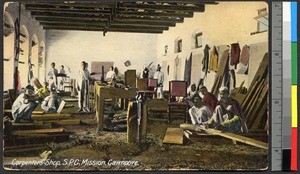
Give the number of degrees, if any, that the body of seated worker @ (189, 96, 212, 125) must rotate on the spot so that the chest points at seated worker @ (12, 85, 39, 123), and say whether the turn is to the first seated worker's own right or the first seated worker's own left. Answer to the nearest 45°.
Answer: approximately 45° to the first seated worker's own right

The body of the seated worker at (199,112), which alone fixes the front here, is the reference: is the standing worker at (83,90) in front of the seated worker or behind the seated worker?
in front

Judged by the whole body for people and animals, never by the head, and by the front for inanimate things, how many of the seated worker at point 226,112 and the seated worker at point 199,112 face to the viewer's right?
0

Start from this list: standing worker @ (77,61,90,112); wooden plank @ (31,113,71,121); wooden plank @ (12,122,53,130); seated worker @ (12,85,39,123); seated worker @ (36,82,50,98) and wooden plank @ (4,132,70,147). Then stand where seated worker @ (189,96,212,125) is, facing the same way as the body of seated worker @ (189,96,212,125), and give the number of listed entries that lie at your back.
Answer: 0

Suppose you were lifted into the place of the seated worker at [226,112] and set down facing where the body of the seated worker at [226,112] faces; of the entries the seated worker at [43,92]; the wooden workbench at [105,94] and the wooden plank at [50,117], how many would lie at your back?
0

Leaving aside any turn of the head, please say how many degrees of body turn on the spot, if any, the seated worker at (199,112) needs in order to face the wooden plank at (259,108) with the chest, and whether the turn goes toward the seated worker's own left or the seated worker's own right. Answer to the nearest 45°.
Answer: approximately 135° to the seated worker's own left

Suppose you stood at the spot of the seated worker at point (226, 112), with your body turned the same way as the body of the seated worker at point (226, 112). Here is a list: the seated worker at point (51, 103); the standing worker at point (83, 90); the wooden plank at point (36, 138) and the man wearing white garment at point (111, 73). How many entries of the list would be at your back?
0

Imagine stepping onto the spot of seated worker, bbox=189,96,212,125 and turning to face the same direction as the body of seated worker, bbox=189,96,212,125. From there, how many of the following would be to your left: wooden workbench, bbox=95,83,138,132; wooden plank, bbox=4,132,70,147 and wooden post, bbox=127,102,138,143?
0

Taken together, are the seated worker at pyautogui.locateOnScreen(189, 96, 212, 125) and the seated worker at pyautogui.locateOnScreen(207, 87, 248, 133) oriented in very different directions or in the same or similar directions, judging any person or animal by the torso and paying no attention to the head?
same or similar directions

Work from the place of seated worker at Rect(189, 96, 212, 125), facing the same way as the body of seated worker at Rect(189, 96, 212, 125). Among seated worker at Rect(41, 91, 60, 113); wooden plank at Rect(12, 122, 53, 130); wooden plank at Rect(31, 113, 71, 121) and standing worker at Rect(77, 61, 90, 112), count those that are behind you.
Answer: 0

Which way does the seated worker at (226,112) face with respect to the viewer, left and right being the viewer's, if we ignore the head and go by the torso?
facing the viewer and to the left of the viewer

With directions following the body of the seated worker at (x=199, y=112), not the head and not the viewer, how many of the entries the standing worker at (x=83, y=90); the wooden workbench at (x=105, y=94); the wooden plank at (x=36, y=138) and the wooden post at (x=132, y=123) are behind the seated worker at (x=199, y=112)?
0

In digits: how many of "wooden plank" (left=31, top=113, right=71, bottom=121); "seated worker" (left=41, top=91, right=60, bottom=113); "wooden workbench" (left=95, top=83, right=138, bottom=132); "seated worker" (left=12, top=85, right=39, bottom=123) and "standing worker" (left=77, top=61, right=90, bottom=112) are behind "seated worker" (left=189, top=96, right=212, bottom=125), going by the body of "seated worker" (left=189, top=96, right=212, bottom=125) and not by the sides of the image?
0
